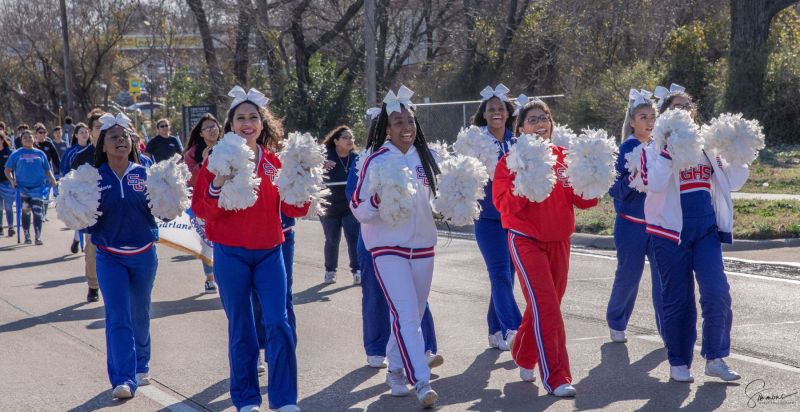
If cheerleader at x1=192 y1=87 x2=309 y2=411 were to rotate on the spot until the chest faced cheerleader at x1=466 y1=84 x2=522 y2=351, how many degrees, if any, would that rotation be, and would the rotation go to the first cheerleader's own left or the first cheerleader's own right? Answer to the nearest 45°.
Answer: approximately 135° to the first cheerleader's own left

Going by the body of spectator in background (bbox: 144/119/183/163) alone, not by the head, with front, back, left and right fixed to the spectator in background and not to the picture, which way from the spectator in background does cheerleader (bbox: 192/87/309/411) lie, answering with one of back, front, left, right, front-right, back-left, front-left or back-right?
front

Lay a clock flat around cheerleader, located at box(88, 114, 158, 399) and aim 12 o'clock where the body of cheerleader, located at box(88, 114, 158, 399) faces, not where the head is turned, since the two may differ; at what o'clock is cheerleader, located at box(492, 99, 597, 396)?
cheerleader, located at box(492, 99, 597, 396) is roughly at 10 o'clock from cheerleader, located at box(88, 114, 158, 399).

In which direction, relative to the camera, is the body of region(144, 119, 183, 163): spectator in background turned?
toward the camera

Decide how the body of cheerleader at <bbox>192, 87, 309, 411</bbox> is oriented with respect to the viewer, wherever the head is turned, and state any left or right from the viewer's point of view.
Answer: facing the viewer

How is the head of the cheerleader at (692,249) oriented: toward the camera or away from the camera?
toward the camera

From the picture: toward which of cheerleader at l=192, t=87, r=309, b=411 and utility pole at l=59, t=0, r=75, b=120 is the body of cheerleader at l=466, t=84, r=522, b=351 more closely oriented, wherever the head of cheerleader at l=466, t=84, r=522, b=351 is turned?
the cheerleader

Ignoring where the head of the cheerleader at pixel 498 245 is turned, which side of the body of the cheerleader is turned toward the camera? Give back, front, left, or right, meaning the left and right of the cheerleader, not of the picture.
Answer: front

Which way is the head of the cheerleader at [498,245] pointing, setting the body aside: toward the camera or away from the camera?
toward the camera

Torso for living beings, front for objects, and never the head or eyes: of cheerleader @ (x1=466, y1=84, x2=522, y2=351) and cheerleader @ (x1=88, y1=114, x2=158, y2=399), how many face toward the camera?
2

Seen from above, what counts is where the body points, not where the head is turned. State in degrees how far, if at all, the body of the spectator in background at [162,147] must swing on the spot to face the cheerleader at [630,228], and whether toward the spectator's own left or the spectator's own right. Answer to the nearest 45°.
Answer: approximately 45° to the spectator's own left

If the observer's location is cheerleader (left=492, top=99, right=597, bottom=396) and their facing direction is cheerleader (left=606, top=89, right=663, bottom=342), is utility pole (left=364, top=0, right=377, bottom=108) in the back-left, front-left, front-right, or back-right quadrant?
front-left

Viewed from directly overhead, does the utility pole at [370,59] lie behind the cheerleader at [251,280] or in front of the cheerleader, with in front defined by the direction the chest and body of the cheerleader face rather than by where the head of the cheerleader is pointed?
behind

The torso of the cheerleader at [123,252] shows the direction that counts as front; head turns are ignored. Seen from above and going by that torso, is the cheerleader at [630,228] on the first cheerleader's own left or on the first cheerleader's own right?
on the first cheerleader's own left

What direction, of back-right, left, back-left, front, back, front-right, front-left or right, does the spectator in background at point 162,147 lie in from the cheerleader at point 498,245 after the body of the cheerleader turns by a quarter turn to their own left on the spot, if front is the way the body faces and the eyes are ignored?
back-left
